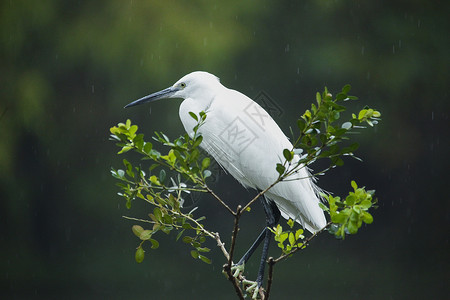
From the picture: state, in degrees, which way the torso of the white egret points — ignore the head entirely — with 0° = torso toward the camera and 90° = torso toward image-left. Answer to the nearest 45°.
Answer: approximately 90°
